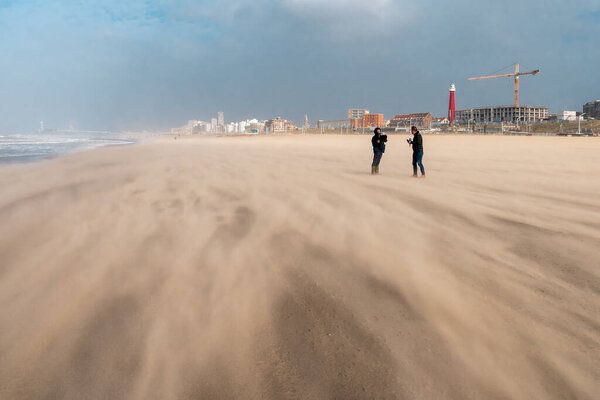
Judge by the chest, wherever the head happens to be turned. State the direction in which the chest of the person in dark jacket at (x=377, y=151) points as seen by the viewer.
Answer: to the viewer's right
